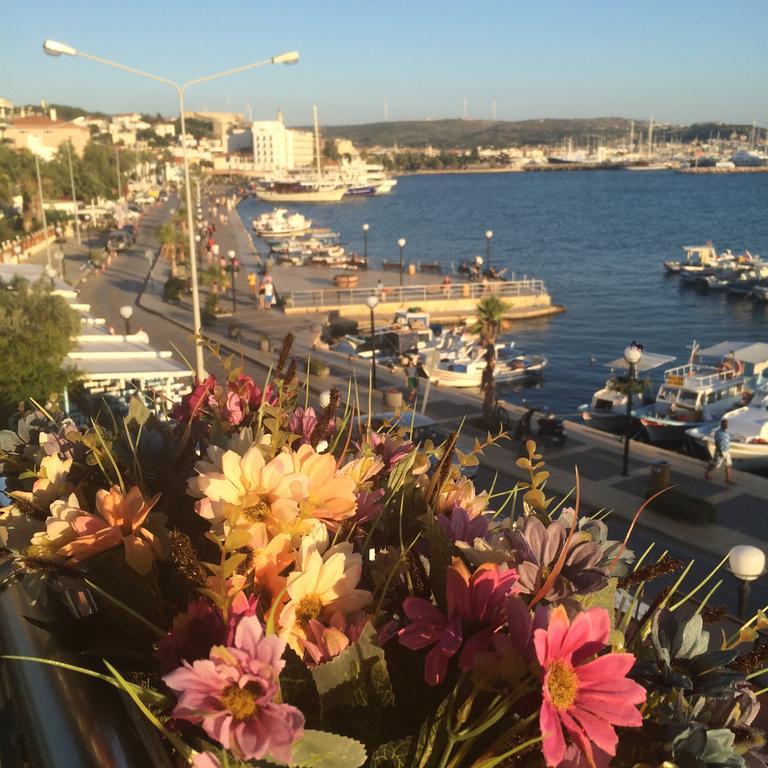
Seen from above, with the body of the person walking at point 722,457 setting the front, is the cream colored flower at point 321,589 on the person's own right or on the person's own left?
on the person's own right

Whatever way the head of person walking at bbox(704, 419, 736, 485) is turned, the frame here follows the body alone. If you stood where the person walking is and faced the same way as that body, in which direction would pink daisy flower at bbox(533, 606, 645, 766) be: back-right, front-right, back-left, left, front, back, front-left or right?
right

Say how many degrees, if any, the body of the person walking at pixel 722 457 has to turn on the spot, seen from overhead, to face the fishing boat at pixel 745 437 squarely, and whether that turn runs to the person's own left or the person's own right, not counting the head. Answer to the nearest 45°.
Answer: approximately 90° to the person's own left

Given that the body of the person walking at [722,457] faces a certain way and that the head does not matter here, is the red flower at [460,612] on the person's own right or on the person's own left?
on the person's own right
